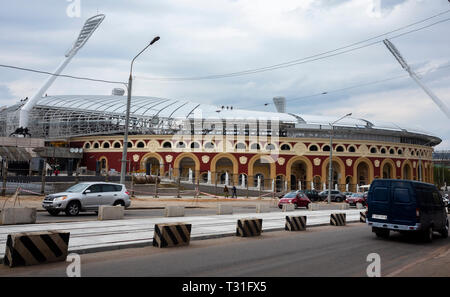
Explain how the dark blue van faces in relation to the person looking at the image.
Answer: facing away from the viewer and to the right of the viewer

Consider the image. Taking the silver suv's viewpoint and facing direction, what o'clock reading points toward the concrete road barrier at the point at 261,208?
The concrete road barrier is roughly at 7 o'clock from the silver suv.

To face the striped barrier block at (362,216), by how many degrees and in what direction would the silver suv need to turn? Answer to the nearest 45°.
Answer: approximately 135° to its left

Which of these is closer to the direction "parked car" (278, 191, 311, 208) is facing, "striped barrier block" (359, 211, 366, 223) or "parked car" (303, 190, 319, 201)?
the striped barrier block

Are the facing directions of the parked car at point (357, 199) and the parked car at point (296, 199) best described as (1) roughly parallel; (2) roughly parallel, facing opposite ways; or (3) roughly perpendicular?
roughly parallel

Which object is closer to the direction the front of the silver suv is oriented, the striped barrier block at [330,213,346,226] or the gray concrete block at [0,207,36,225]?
the gray concrete block

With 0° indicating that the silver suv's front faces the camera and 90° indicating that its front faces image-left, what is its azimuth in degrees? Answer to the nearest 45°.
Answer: approximately 45°

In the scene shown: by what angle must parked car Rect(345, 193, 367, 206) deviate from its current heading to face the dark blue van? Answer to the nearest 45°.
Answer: approximately 45° to its left

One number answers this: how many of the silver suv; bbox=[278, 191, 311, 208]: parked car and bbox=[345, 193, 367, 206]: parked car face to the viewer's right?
0

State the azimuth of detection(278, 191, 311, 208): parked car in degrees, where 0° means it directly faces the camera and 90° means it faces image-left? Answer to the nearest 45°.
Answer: approximately 45°

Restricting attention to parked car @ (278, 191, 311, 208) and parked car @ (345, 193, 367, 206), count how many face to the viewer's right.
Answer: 0

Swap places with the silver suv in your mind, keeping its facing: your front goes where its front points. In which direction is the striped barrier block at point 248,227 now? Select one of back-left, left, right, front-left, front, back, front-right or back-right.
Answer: left

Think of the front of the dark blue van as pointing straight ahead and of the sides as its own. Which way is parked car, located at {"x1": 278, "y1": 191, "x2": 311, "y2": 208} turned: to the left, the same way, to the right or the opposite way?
the opposite way
